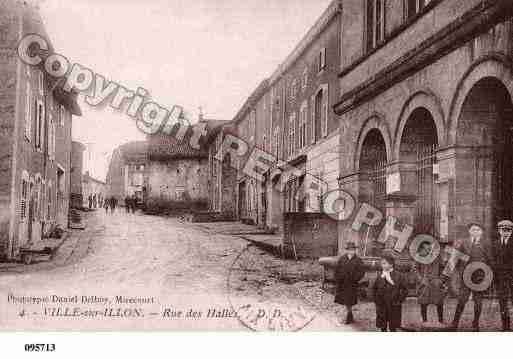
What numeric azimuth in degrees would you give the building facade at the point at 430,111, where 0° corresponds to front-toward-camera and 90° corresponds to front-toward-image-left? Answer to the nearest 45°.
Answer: approximately 45°

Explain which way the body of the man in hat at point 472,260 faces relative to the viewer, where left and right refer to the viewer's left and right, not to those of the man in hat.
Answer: facing the viewer

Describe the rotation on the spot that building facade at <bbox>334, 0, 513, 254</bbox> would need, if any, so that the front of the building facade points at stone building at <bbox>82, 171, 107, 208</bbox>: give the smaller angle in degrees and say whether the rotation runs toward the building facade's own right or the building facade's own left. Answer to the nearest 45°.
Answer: approximately 90° to the building facade's own right

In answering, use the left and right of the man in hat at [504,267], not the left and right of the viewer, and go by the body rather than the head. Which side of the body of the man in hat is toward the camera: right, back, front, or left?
front

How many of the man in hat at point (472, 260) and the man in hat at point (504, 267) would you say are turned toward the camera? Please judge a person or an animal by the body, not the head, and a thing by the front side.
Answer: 2

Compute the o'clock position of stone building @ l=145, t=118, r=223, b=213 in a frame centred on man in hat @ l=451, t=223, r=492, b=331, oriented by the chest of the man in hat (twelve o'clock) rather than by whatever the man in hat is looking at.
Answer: The stone building is roughly at 5 o'clock from the man in hat.

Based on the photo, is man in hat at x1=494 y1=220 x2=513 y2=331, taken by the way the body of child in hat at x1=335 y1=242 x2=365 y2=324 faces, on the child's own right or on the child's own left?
on the child's own left
